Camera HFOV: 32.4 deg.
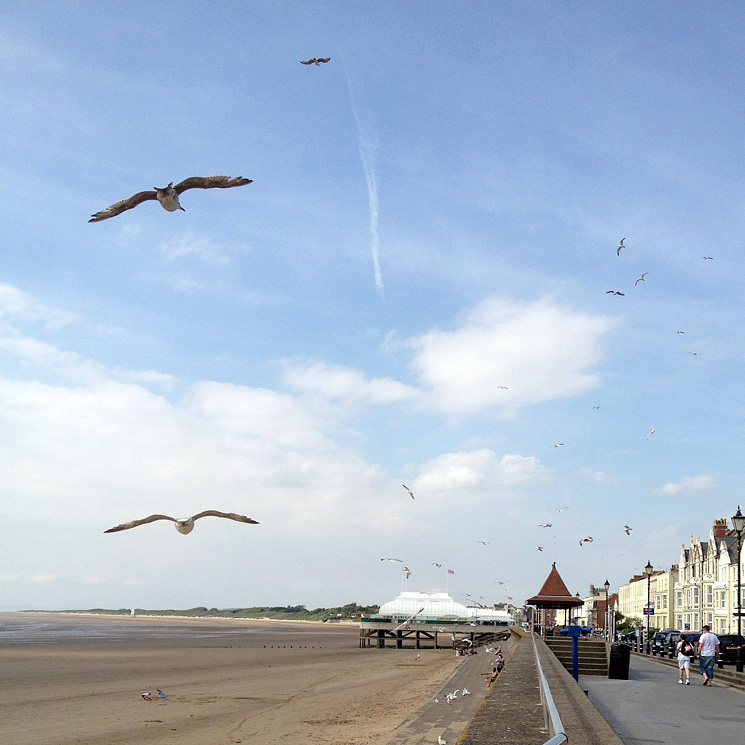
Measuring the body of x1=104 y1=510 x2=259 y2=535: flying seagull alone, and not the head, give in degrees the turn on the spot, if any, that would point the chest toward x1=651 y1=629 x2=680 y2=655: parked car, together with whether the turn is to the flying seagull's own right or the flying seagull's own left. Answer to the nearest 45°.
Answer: approximately 135° to the flying seagull's own left

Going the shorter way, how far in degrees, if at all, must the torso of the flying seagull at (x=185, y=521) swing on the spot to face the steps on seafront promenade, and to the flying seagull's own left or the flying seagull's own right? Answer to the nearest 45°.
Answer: approximately 135° to the flying seagull's own left

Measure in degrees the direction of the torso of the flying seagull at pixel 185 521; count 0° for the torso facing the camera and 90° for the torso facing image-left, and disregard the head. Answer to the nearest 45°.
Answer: approximately 0°

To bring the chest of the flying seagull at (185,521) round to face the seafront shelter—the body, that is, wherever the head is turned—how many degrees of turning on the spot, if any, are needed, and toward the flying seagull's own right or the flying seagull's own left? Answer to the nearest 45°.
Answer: approximately 135° to the flying seagull's own left
